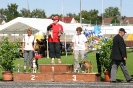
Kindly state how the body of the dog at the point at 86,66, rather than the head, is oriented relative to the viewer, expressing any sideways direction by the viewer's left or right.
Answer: facing the viewer and to the left of the viewer

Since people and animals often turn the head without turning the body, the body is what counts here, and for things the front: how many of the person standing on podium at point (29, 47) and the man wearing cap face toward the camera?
1

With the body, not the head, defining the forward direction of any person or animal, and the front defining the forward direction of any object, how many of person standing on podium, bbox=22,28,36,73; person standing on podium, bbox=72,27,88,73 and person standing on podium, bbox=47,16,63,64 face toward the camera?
3

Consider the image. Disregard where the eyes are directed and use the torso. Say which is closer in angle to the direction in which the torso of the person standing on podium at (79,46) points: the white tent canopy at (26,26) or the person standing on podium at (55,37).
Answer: the person standing on podium

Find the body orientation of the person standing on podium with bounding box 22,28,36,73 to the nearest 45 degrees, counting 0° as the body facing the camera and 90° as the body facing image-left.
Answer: approximately 0°

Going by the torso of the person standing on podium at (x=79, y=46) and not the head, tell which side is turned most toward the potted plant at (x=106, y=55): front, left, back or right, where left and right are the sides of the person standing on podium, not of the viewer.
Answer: left

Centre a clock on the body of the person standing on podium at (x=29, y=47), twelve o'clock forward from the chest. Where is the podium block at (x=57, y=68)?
The podium block is roughly at 10 o'clock from the person standing on podium.
